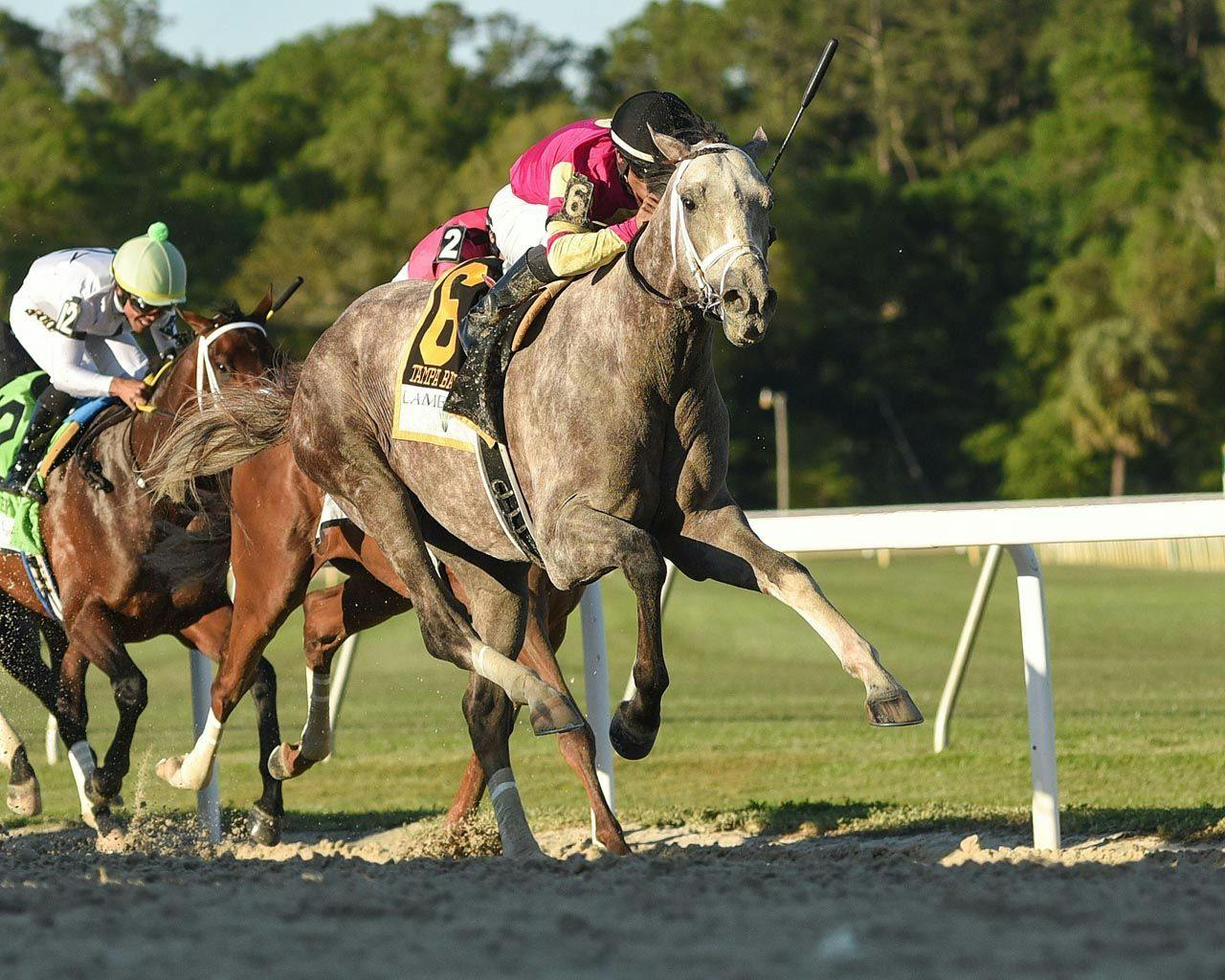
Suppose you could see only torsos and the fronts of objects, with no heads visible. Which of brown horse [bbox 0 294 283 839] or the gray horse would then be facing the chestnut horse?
the brown horse

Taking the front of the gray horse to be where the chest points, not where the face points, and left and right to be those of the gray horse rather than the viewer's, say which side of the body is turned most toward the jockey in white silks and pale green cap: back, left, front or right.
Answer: back

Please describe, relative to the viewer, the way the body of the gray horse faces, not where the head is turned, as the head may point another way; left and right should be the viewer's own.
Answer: facing the viewer and to the right of the viewer

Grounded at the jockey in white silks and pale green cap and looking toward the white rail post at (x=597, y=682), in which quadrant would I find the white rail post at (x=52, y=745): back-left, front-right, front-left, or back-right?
back-left

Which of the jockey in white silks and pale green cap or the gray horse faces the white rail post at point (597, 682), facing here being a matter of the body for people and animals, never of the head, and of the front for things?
the jockey in white silks and pale green cap

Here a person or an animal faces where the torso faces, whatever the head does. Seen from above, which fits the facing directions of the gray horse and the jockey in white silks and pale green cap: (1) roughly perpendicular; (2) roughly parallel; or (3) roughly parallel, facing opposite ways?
roughly parallel

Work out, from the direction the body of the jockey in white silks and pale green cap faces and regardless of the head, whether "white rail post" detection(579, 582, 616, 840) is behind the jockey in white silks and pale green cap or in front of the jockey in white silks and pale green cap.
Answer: in front

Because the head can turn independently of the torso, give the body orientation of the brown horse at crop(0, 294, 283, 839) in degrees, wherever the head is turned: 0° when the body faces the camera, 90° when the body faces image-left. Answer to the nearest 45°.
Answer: approximately 315°

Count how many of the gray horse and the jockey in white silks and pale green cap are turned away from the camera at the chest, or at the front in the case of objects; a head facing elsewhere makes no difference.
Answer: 0

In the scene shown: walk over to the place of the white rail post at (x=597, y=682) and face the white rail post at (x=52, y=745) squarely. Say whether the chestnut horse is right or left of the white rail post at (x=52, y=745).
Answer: left

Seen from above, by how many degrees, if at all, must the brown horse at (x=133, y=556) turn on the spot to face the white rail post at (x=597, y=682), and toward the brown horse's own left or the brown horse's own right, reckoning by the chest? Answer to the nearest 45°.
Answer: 0° — it already faces it

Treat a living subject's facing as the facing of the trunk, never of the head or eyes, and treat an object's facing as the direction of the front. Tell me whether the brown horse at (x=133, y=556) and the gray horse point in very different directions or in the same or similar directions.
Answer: same or similar directions
